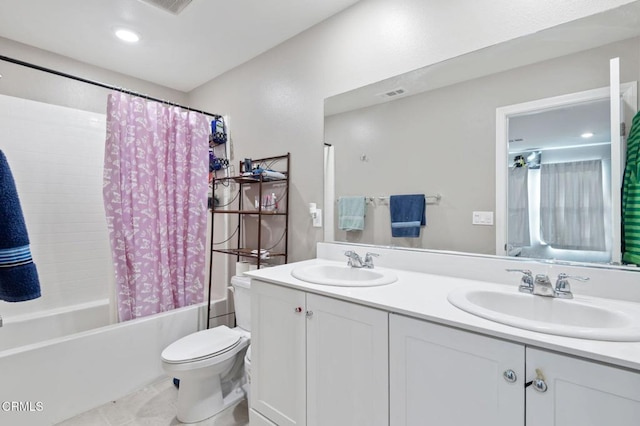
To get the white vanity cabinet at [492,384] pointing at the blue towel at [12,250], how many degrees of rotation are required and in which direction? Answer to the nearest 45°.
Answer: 0° — it already faces it

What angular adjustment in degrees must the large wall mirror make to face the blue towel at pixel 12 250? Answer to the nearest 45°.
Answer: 0° — it already faces it

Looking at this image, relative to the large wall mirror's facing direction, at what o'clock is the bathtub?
The bathtub is roughly at 1 o'clock from the large wall mirror.

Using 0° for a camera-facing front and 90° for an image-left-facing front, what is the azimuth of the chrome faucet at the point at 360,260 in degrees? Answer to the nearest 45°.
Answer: approximately 45°

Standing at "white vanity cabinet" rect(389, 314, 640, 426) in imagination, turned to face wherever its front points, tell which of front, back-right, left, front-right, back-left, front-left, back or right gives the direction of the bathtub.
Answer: front-right

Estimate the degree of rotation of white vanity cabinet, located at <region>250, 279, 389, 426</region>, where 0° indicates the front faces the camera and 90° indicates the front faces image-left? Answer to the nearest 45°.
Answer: approximately 45°

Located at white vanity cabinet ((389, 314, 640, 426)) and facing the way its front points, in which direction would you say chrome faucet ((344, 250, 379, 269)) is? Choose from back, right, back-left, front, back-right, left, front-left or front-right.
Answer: right

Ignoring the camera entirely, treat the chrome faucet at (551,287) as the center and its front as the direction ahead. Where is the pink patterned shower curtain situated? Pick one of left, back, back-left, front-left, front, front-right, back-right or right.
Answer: right

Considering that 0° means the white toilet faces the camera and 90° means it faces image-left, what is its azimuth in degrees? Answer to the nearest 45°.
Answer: approximately 45°

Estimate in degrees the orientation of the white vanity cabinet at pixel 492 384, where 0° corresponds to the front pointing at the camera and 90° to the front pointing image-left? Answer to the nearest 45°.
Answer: approximately 45°

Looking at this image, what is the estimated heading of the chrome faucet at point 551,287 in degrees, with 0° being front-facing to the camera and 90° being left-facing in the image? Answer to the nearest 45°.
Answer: approximately 0°

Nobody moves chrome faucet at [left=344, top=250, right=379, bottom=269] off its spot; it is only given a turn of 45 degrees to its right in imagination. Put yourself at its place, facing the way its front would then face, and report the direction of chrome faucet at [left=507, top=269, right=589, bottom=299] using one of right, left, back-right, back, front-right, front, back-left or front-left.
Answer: back-left
